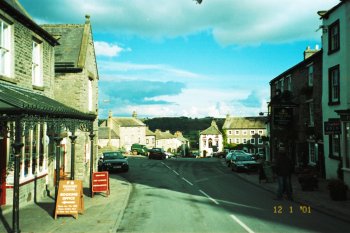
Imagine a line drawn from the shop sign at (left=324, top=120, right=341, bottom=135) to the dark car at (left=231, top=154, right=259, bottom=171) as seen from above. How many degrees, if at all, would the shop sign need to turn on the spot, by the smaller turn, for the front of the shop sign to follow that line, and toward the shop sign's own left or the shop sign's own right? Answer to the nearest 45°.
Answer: approximately 135° to the shop sign's own right

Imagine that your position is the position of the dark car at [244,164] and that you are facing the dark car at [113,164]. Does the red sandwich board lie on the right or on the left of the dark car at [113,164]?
left

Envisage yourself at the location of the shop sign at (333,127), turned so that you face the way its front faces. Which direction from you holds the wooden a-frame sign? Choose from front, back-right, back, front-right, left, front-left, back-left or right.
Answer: front-right

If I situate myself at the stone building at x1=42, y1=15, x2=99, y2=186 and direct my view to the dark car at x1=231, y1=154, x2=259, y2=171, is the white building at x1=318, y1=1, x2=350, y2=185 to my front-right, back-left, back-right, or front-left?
front-right

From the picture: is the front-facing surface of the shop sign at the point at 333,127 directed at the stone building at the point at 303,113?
no

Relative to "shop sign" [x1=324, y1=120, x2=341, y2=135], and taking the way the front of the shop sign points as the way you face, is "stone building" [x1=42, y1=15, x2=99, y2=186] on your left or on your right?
on your right

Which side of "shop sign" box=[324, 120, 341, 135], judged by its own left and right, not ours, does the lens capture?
front
